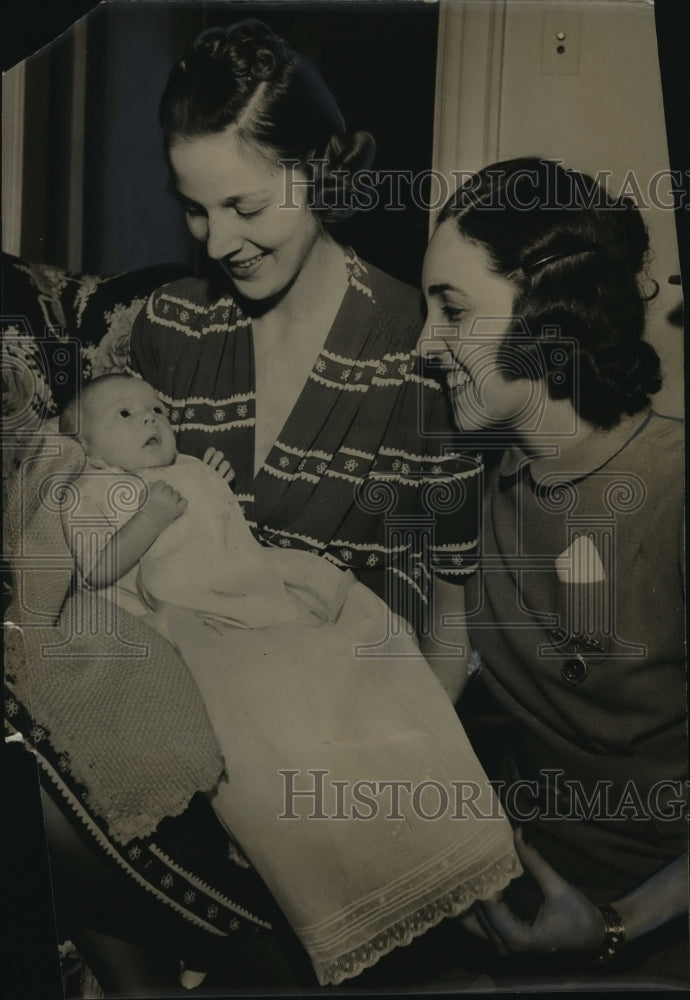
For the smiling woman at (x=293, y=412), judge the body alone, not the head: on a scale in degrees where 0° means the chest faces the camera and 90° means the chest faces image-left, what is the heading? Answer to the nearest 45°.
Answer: approximately 45°
